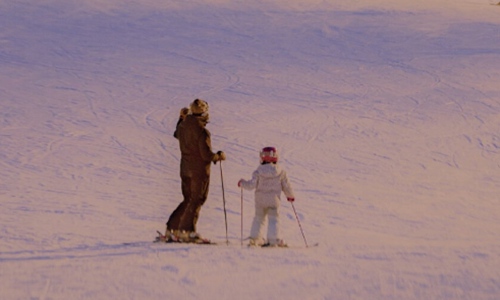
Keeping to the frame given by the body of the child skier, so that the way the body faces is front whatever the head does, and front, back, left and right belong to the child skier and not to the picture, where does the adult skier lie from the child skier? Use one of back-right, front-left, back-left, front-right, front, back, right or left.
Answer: left

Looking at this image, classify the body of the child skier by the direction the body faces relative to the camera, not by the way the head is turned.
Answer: away from the camera
